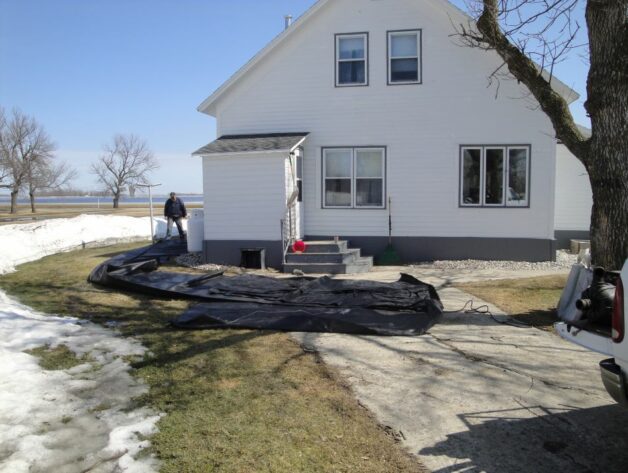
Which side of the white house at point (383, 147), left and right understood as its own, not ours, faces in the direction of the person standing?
right

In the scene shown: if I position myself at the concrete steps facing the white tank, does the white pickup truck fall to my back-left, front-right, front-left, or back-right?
back-left

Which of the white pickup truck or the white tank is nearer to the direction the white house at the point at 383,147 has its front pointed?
the white pickup truck

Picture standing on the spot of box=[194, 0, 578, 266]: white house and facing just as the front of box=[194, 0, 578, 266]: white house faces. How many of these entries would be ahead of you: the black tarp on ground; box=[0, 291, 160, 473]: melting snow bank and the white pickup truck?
3

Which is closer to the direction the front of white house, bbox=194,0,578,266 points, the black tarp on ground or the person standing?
the black tarp on ground

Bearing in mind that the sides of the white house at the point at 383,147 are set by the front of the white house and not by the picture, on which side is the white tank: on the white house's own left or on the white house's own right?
on the white house's own right

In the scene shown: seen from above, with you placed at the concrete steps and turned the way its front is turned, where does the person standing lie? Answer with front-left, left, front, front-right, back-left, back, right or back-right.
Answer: back-right

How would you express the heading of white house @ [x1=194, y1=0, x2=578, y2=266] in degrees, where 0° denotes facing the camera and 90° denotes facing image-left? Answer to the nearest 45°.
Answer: approximately 0°

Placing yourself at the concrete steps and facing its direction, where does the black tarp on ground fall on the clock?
The black tarp on ground is roughly at 12 o'clock from the concrete steps.

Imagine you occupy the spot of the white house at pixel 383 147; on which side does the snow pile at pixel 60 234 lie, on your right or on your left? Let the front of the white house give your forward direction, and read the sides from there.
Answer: on your right

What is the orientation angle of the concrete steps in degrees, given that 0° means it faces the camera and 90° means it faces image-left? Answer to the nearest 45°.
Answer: approximately 0°

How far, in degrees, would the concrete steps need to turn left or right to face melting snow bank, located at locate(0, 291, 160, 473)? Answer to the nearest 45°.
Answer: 0° — it already faces it

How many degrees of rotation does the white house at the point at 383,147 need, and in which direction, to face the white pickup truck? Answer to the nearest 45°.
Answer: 0° — it already faces it

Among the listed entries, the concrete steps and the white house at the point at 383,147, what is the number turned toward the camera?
2
